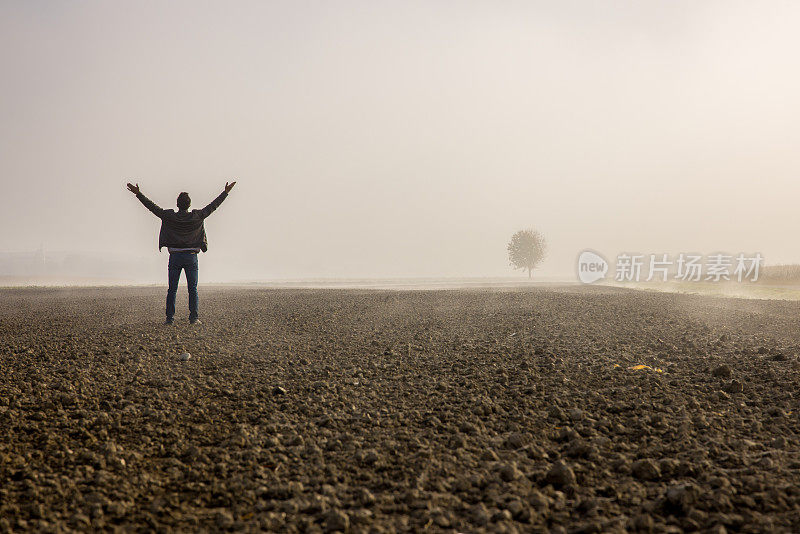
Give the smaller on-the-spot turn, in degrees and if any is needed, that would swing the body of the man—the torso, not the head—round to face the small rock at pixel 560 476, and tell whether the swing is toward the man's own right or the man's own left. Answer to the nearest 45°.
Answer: approximately 180°

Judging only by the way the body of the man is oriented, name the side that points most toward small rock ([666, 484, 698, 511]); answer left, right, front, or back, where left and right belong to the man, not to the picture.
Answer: back

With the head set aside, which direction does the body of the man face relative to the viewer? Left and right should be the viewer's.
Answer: facing away from the viewer

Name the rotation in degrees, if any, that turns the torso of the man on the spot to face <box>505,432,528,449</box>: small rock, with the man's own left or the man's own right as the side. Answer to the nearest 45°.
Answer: approximately 180°

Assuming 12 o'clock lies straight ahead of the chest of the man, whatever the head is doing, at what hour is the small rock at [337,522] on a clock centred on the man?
The small rock is roughly at 6 o'clock from the man.

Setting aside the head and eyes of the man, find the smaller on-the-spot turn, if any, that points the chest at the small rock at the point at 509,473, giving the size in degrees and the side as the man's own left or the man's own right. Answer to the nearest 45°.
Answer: approximately 180°

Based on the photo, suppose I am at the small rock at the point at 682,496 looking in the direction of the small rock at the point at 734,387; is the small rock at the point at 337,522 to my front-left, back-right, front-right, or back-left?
back-left

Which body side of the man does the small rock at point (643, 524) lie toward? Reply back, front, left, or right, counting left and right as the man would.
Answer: back

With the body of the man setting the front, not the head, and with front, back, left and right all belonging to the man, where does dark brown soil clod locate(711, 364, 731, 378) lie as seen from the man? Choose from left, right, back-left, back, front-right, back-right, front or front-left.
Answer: back-right

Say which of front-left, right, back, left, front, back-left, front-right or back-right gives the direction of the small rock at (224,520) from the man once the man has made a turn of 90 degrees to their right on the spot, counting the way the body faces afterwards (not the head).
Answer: right

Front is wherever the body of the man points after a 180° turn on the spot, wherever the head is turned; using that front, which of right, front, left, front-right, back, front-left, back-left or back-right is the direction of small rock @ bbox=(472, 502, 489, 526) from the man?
front
